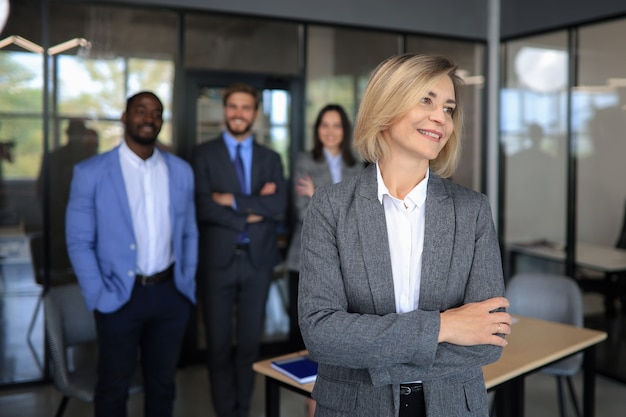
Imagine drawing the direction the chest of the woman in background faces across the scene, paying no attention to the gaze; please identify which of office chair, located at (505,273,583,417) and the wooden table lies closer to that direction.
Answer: the wooden table

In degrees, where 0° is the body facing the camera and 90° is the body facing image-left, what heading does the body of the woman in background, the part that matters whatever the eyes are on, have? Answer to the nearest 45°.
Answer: approximately 0°

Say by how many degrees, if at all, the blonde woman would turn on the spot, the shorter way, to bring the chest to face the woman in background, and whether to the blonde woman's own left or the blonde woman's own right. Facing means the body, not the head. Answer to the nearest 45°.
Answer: approximately 180°

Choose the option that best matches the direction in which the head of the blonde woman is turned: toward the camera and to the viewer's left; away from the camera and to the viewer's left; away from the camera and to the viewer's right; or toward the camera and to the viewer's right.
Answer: toward the camera and to the viewer's right

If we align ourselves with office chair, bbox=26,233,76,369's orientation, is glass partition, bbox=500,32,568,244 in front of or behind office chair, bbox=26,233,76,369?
in front

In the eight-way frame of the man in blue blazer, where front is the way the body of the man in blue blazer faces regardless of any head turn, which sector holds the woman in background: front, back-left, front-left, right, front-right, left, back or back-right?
left
